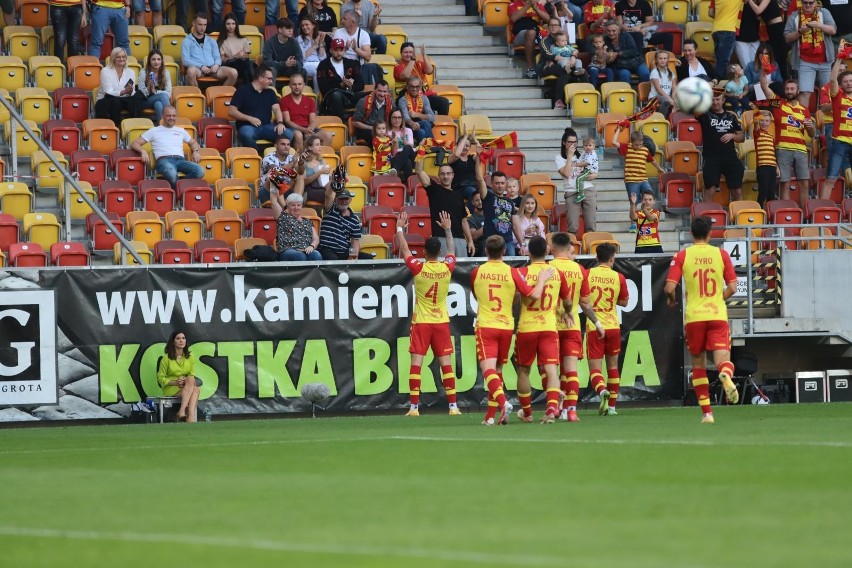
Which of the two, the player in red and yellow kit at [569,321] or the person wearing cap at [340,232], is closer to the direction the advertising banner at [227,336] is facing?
the player in red and yellow kit

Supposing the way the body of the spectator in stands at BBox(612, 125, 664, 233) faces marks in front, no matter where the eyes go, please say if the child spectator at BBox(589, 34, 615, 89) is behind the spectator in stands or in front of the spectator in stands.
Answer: behind

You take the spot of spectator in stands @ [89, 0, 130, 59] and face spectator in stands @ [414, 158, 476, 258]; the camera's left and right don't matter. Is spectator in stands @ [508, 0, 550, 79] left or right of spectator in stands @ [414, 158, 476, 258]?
left

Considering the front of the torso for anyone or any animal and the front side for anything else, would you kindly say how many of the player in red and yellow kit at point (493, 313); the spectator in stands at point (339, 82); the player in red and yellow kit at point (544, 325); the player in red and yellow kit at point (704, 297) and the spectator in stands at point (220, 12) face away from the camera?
3

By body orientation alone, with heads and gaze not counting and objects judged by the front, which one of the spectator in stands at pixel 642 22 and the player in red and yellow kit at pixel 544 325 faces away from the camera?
the player in red and yellow kit

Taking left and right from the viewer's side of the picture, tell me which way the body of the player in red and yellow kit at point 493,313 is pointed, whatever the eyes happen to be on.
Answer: facing away from the viewer

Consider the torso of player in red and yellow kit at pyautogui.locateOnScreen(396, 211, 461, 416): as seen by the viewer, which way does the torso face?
away from the camera

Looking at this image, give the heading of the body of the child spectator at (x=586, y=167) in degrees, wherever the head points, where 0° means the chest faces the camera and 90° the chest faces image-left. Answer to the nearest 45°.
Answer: approximately 45°

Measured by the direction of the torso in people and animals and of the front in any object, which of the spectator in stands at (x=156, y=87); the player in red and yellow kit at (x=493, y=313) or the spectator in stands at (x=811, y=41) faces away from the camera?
the player in red and yellow kit
